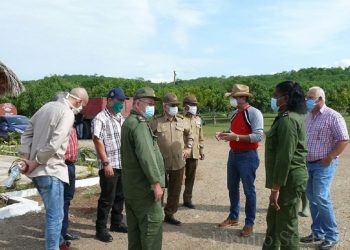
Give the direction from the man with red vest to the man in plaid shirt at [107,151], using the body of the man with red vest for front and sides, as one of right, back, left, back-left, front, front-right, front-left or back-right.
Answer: front-right

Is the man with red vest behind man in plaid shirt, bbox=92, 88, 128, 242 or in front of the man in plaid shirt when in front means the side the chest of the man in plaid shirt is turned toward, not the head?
in front

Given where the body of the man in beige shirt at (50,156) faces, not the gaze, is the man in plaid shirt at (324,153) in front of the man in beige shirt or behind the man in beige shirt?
in front

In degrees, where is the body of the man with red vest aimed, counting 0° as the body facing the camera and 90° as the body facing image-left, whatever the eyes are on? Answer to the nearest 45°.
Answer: approximately 45°

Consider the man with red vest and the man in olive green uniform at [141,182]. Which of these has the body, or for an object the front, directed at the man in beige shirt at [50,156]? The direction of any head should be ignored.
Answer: the man with red vest

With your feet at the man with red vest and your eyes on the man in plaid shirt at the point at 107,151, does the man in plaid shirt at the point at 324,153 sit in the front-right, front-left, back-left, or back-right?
back-left

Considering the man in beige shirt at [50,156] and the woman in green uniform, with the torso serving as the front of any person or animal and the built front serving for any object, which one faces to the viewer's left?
the woman in green uniform

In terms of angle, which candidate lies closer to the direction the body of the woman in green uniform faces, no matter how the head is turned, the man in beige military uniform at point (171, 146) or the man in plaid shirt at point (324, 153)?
the man in beige military uniform

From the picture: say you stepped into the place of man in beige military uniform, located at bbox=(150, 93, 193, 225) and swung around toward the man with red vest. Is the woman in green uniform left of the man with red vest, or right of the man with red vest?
right

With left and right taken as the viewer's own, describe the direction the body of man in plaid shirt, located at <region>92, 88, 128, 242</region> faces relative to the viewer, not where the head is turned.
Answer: facing the viewer and to the right of the viewer

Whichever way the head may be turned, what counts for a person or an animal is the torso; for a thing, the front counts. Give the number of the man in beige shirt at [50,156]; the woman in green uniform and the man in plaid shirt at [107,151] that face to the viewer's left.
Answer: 1

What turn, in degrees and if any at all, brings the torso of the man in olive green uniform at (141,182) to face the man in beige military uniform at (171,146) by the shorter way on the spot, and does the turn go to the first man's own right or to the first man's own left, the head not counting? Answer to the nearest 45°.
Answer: approximately 90° to the first man's own left

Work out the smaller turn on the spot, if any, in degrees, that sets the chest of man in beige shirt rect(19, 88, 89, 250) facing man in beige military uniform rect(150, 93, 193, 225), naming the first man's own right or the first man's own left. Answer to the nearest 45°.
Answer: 0° — they already face them

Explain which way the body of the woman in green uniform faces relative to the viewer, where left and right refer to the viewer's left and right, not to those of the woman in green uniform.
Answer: facing to the left of the viewer

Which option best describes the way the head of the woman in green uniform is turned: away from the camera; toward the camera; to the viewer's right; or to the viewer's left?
to the viewer's left
